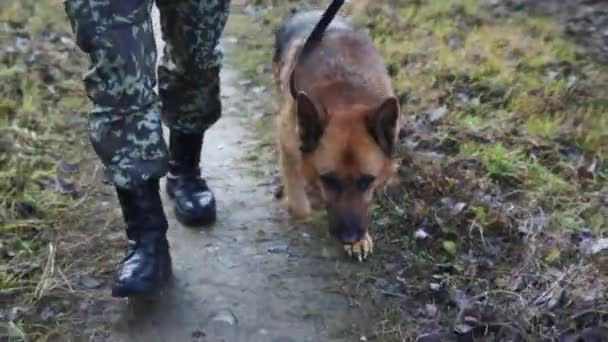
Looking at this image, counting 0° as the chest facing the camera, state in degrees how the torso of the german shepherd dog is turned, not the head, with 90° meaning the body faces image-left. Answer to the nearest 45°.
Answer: approximately 0°

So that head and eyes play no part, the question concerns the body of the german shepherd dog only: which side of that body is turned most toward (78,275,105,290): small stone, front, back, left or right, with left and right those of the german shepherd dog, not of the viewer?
right

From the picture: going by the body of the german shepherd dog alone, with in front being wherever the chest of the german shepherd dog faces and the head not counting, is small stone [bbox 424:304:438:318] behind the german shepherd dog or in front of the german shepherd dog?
in front

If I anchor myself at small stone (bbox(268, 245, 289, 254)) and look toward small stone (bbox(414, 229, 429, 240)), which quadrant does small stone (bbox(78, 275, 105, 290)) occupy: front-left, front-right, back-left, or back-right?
back-right
